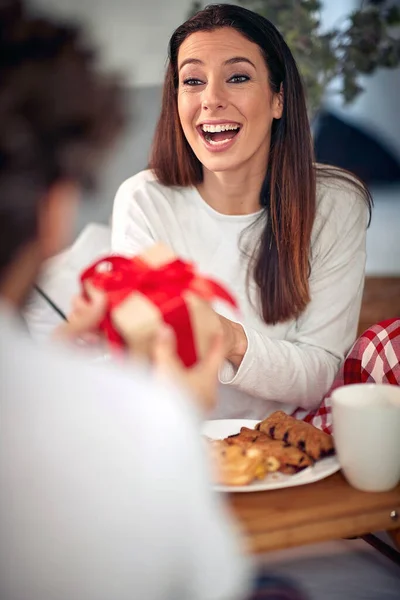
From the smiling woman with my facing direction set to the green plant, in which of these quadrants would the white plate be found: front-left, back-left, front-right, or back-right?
back-right

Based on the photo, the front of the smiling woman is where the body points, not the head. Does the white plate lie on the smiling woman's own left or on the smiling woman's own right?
on the smiling woman's own left

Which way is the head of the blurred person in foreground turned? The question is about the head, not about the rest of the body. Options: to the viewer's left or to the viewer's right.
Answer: to the viewer's right

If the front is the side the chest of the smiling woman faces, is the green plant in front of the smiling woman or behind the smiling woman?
behind

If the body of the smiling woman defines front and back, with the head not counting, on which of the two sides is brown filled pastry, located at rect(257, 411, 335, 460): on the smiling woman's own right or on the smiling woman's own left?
on the smiling woman's own left

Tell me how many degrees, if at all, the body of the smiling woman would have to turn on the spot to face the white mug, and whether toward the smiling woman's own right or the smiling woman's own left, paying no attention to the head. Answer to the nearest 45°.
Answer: approximately 45° to the smiling woman's own left

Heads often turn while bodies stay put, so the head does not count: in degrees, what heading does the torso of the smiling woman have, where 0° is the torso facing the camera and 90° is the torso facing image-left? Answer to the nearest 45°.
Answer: approximately 45°
